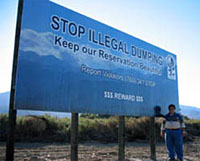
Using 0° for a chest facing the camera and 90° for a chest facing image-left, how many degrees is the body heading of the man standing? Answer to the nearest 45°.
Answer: approximately 0°

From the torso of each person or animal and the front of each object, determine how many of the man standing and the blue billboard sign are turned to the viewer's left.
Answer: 0

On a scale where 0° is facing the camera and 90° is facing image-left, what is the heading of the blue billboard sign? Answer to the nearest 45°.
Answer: approximately 315°

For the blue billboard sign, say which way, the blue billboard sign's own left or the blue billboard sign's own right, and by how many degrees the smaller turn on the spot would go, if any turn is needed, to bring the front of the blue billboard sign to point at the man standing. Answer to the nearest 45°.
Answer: approximately 45° to the blue billboard sign's own left
